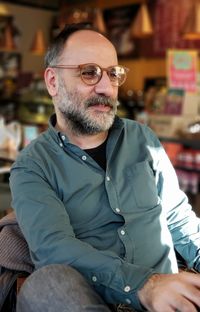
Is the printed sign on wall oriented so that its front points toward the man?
yes

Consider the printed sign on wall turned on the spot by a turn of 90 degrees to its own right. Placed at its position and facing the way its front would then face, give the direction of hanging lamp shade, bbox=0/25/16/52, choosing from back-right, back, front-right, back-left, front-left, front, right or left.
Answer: front-right

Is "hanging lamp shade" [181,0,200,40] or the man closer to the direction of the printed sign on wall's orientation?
the man

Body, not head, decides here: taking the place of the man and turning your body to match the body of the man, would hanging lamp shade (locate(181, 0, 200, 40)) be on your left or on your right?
on your left

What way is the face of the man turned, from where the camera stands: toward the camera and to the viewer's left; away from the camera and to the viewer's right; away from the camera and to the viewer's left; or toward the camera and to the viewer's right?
toward the camera and to the viewer's right

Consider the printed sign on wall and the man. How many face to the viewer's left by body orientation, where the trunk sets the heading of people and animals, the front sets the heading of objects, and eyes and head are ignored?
0

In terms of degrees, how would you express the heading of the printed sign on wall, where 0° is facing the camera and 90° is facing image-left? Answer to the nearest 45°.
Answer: approximately 0°

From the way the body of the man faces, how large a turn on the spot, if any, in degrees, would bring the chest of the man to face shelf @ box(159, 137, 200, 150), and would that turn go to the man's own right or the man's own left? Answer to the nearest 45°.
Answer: approximately 135° to the man's own left

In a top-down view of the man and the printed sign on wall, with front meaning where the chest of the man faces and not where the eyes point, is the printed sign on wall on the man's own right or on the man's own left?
on the man's own left
